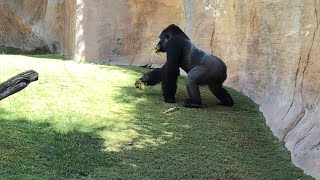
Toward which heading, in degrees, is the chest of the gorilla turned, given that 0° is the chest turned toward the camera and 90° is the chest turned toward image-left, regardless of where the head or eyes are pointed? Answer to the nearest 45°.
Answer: approximately 90°
